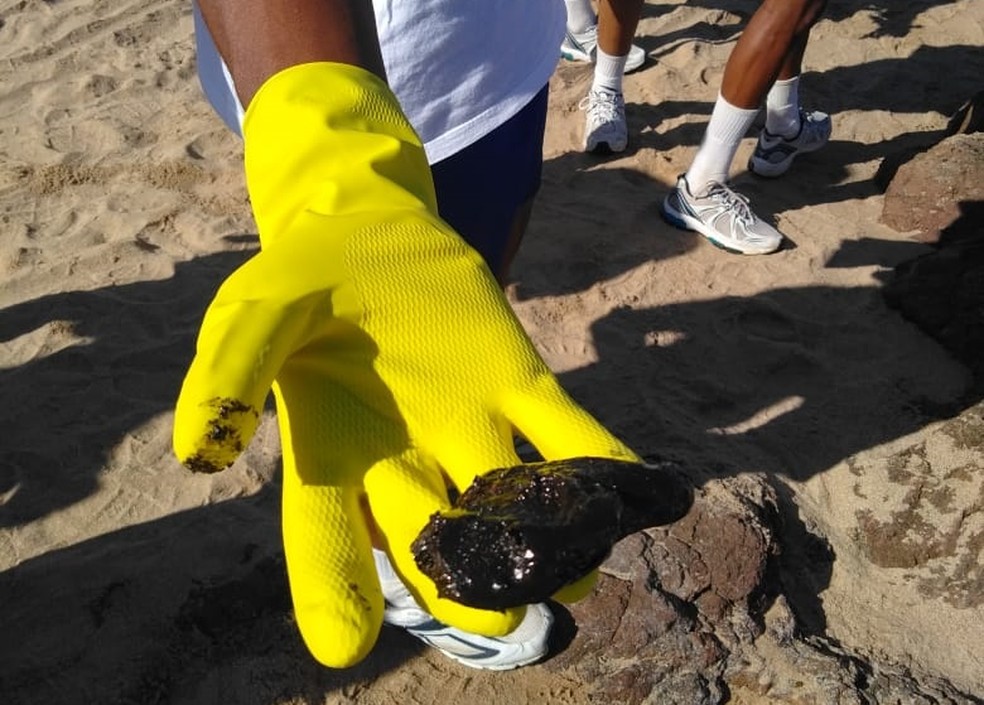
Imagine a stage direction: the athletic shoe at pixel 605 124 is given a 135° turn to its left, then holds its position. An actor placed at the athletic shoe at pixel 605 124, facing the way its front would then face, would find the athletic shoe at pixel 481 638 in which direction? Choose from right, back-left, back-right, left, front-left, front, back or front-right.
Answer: back-right

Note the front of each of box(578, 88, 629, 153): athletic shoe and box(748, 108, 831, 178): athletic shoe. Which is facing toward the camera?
box(578, 88, 629, 153): athletic shoe

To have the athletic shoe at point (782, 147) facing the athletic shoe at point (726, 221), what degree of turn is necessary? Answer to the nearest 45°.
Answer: approximately 135° to its right

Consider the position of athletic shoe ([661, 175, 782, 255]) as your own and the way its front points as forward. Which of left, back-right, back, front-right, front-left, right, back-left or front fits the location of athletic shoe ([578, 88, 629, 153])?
back

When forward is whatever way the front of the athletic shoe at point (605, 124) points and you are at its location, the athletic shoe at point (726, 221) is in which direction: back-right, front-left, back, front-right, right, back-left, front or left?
front-left

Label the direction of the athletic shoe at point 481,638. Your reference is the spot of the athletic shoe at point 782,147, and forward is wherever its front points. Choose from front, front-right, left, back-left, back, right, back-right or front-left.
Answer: back-right

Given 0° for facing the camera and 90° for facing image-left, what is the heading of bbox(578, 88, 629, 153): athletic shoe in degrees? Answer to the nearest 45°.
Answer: approximately 0°

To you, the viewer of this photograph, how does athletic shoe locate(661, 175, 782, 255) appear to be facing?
facing the viewer and to the right of the viewer

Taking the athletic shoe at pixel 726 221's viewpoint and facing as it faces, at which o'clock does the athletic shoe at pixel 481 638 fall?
the athletic shoe at pixel 481 638 is roughly at 2 o'clock from the athletic shoe at pixel 726 221.

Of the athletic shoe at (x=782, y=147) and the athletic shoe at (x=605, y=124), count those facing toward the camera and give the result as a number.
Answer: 1

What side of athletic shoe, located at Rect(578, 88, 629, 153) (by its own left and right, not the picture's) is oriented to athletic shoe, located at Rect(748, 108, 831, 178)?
left
